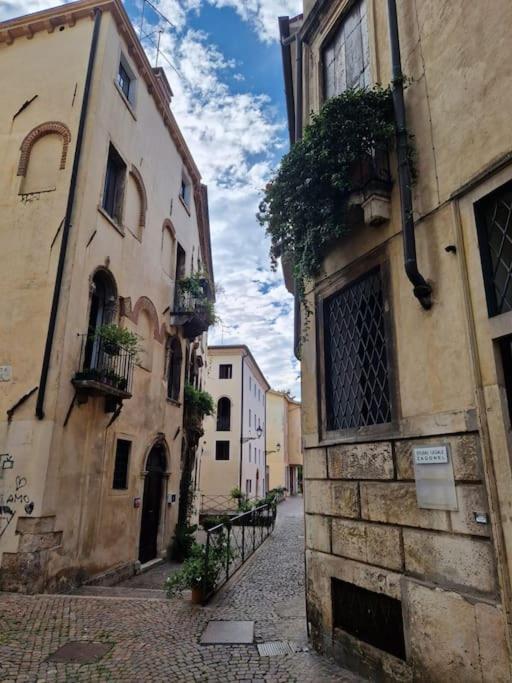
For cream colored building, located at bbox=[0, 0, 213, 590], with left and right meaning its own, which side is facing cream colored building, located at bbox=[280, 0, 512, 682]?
front

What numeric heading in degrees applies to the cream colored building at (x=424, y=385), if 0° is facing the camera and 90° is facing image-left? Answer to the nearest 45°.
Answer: approximately 45°

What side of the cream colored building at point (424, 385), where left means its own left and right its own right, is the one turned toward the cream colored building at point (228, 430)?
right

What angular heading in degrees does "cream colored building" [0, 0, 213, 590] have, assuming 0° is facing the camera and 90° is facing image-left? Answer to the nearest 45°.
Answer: approximately 315°

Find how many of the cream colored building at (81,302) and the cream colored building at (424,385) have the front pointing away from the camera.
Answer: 0

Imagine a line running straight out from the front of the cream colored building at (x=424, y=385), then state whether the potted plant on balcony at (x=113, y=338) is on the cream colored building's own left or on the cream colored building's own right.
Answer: on the cream colored building's own right
